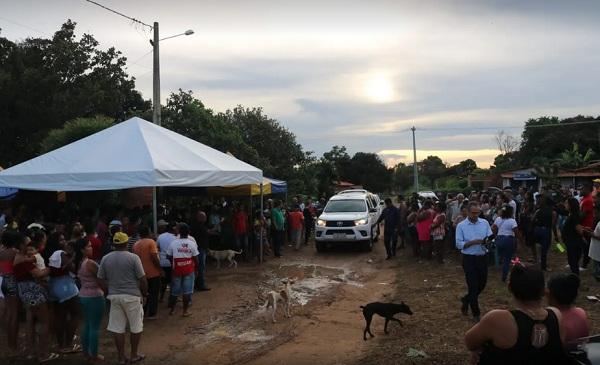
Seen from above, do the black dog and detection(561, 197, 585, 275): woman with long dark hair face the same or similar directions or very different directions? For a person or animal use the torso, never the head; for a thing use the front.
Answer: very different directions

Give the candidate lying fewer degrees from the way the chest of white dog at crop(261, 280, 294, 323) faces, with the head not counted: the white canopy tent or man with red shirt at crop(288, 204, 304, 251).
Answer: the man with red shirt

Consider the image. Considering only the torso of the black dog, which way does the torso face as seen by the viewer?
to the viewer's right

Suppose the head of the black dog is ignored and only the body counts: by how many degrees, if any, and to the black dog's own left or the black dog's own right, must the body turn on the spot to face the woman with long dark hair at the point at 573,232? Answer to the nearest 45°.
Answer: approximately 45° to the black dog's own left

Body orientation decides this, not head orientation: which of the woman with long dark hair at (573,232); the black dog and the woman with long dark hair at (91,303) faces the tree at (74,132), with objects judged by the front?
the woman with long dark hair at (573,232)

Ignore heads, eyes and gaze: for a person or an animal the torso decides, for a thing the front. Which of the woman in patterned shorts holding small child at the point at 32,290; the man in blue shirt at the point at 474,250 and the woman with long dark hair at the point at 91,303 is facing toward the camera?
the man in blue shirt

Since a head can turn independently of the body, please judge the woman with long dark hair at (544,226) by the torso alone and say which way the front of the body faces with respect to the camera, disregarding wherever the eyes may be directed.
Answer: away from the camera

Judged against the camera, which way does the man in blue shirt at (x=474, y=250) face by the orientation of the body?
toward the camera

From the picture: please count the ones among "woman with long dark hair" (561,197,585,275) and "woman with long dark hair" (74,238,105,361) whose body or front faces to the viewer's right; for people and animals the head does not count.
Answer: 1

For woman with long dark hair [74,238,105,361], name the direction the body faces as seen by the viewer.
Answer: to the viewer's right

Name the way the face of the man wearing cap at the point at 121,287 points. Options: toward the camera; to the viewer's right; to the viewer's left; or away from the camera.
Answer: away from the camera

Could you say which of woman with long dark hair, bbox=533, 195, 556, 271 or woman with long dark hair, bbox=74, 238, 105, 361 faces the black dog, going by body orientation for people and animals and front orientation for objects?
woman with long dark hair, bbox=74, 238, 105, 361

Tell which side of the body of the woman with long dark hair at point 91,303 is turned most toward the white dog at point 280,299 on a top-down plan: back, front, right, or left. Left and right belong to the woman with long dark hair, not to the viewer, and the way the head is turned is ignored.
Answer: front

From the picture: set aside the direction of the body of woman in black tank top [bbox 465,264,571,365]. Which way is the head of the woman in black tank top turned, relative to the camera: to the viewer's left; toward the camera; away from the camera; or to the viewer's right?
away from the camera
